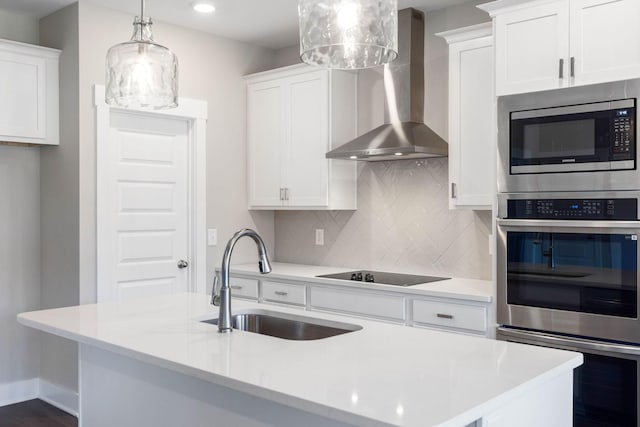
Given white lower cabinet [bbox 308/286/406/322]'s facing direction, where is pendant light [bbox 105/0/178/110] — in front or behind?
in front

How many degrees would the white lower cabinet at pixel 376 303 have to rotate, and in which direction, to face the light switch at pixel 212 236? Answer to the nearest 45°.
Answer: approximately 90° to its right

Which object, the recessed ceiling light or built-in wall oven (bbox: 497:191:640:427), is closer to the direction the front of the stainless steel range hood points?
the recessed ceiling light

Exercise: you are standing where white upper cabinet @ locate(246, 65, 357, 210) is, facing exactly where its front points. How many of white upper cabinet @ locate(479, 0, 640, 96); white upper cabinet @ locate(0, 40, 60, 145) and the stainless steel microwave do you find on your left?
2

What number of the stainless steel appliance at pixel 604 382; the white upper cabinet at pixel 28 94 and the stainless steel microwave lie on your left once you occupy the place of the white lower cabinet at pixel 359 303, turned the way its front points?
2

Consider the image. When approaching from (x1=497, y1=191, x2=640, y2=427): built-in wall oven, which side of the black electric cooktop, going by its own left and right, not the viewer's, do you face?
left

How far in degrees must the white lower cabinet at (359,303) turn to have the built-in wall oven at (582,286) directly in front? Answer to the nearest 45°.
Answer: approximately 90° to its left

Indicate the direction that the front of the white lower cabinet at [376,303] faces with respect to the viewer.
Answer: facing the viewer and to the left of the viewer

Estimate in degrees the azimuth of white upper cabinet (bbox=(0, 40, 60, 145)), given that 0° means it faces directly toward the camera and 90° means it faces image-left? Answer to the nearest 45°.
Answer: approximately 315°
